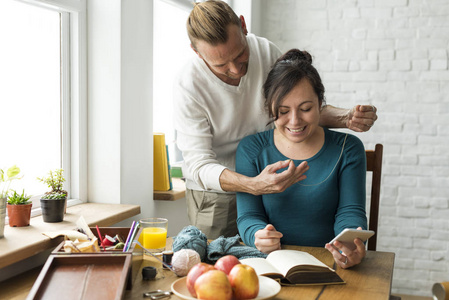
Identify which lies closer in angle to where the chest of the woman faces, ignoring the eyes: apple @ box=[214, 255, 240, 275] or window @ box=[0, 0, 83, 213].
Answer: the apple

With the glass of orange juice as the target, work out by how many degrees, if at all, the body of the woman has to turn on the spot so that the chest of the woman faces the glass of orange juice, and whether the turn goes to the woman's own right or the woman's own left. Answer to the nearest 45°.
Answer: approximately 45° to the woman's own right

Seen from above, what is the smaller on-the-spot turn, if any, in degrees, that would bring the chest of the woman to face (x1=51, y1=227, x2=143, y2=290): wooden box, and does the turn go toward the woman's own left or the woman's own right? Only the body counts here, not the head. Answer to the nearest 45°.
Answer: approximately 45° to the woman's own right

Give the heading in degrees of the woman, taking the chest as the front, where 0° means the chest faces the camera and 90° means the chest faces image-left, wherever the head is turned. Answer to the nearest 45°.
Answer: approximately 0°
